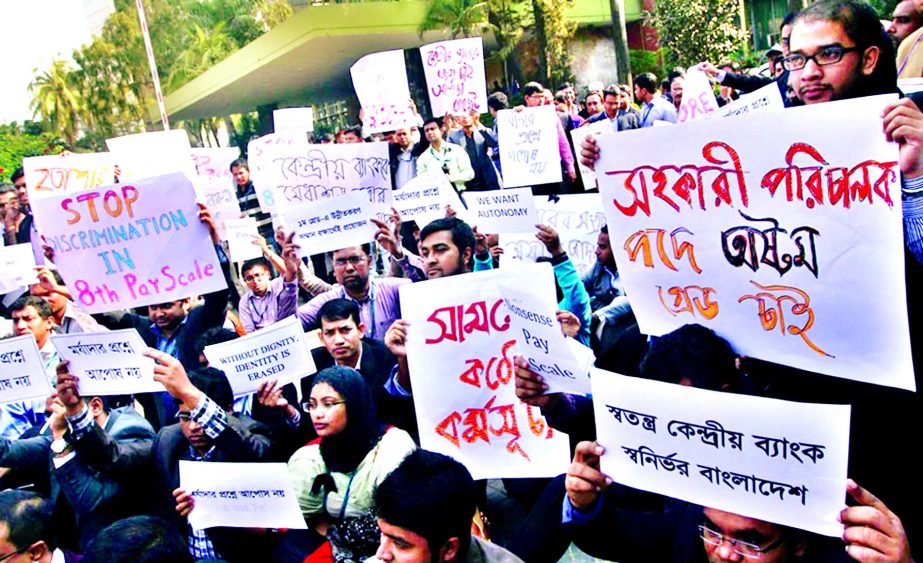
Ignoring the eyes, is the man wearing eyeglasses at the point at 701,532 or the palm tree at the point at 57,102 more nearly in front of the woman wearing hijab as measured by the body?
the man wearing eyeglasses

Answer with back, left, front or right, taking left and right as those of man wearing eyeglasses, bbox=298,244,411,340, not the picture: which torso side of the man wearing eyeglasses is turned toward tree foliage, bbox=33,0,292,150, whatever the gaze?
back

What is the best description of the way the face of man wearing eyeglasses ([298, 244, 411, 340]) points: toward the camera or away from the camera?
toward the camera

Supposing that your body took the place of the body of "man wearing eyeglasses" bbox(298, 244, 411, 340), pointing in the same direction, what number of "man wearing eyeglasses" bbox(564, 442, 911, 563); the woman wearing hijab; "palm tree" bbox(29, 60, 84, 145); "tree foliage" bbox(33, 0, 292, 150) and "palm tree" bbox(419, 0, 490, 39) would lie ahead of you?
2

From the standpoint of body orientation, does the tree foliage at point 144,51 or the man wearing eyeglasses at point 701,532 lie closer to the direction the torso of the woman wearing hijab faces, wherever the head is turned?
the man wearing eyeglasses

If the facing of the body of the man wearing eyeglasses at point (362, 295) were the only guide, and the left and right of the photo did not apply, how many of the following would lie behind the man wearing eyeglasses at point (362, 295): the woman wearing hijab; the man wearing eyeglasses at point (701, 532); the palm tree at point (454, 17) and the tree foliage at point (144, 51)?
2

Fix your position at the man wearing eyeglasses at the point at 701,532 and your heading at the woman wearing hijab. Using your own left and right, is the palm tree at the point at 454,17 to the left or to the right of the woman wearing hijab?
right

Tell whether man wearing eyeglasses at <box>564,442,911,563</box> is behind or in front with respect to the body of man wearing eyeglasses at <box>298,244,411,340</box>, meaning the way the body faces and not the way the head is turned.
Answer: in front

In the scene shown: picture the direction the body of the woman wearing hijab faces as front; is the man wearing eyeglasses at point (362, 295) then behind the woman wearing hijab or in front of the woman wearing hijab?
behind

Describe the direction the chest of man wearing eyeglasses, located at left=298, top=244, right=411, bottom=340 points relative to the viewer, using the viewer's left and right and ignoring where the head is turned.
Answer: facing the viewer

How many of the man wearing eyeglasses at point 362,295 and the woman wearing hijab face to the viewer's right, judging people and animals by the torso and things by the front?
0

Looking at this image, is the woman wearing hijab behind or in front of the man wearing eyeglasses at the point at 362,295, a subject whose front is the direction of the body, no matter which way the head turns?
in front

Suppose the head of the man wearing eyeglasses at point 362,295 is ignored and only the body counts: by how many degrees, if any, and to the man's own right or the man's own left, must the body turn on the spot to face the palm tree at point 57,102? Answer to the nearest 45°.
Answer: approximately 180°

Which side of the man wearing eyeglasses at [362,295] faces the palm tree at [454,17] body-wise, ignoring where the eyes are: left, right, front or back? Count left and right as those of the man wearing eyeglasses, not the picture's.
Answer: back

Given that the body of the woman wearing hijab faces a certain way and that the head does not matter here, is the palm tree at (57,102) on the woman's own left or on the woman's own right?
on the woman's own right

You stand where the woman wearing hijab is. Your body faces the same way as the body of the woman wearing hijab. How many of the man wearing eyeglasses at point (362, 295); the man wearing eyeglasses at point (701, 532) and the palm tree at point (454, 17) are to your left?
1
